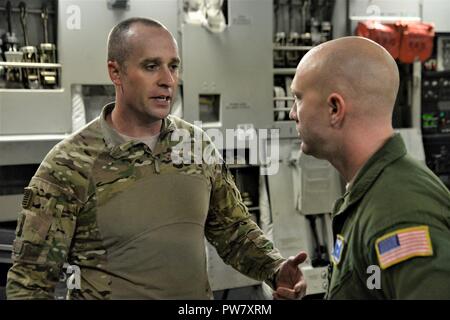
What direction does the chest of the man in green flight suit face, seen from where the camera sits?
to the viewer's left

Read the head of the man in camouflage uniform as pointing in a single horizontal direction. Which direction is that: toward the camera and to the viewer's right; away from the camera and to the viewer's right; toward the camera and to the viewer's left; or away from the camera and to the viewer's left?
toward the camera and to the viewer's right

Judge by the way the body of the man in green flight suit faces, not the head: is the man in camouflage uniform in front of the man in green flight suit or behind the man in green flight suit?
in front

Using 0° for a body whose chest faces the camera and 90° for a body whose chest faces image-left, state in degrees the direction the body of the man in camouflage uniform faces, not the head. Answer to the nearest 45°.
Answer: approximately 315°

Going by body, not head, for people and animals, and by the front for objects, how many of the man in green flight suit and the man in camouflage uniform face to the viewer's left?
1
